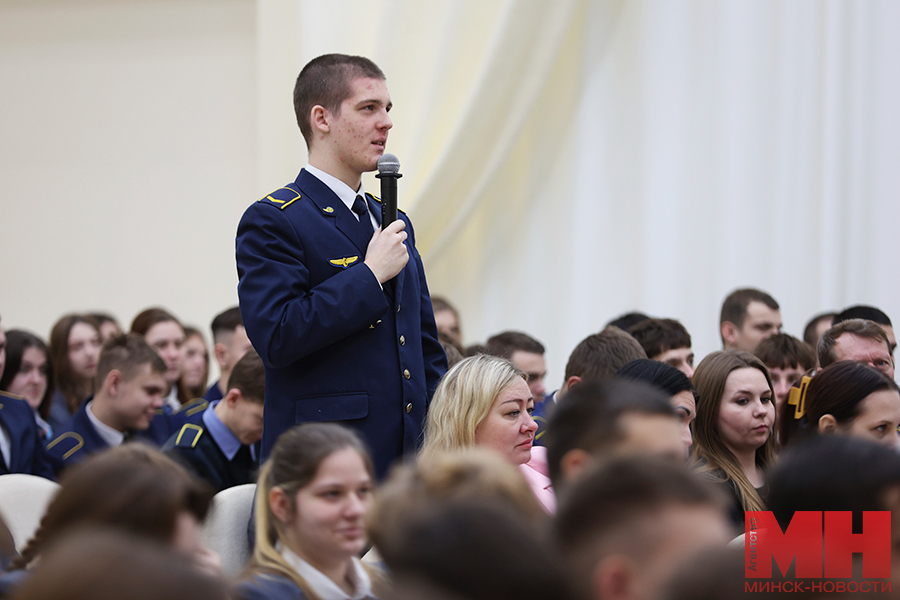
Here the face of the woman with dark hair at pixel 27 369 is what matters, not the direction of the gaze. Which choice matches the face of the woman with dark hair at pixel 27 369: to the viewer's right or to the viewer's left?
to the viewer's right

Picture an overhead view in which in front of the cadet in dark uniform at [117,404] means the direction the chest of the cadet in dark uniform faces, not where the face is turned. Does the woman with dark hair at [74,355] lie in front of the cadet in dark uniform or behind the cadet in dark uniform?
behind

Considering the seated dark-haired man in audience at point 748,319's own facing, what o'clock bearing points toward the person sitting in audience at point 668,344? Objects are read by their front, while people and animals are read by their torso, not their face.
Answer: the person sitting in audience at point 668,344 is roughly at 2 o'clock from the seated dark-haired man in audience at point 748,319.

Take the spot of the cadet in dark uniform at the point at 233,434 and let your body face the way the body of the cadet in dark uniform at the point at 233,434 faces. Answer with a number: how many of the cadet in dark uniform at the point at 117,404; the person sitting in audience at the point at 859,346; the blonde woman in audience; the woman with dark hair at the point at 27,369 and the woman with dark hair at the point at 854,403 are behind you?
2

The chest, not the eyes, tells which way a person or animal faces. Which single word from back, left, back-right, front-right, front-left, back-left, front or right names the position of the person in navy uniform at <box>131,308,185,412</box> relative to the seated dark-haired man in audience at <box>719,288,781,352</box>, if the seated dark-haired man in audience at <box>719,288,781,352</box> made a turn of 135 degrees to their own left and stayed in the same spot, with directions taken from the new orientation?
left

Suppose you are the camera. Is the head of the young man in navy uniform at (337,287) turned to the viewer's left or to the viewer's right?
to the viewer's right

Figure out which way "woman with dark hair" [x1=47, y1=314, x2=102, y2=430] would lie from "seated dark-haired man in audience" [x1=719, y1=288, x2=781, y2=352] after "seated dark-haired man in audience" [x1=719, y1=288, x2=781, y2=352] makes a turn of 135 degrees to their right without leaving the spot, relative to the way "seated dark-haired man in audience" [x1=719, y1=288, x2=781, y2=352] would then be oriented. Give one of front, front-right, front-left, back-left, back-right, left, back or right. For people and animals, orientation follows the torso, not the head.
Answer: front

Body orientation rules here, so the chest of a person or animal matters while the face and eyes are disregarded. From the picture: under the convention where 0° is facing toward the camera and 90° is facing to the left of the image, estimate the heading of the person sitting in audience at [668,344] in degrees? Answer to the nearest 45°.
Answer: approximately 315°
